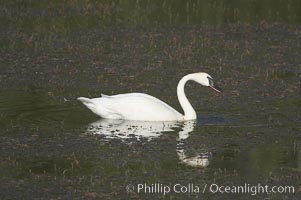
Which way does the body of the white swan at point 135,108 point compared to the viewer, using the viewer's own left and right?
facing to the right of the viewer
